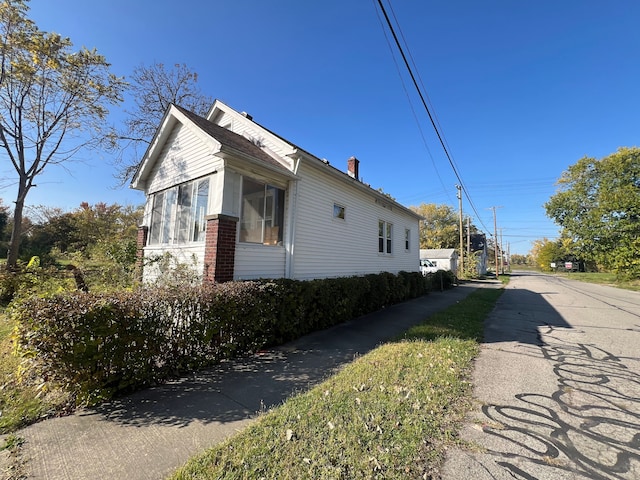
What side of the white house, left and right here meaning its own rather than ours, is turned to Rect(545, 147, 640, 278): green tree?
back

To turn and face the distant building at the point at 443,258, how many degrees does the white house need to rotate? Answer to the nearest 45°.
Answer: approximately 180°

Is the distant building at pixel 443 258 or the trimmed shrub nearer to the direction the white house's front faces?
the trimmed shrub

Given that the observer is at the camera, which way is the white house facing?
facing the viewer and to the left of the viewer

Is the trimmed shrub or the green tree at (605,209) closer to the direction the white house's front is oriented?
the trimmed shrub
